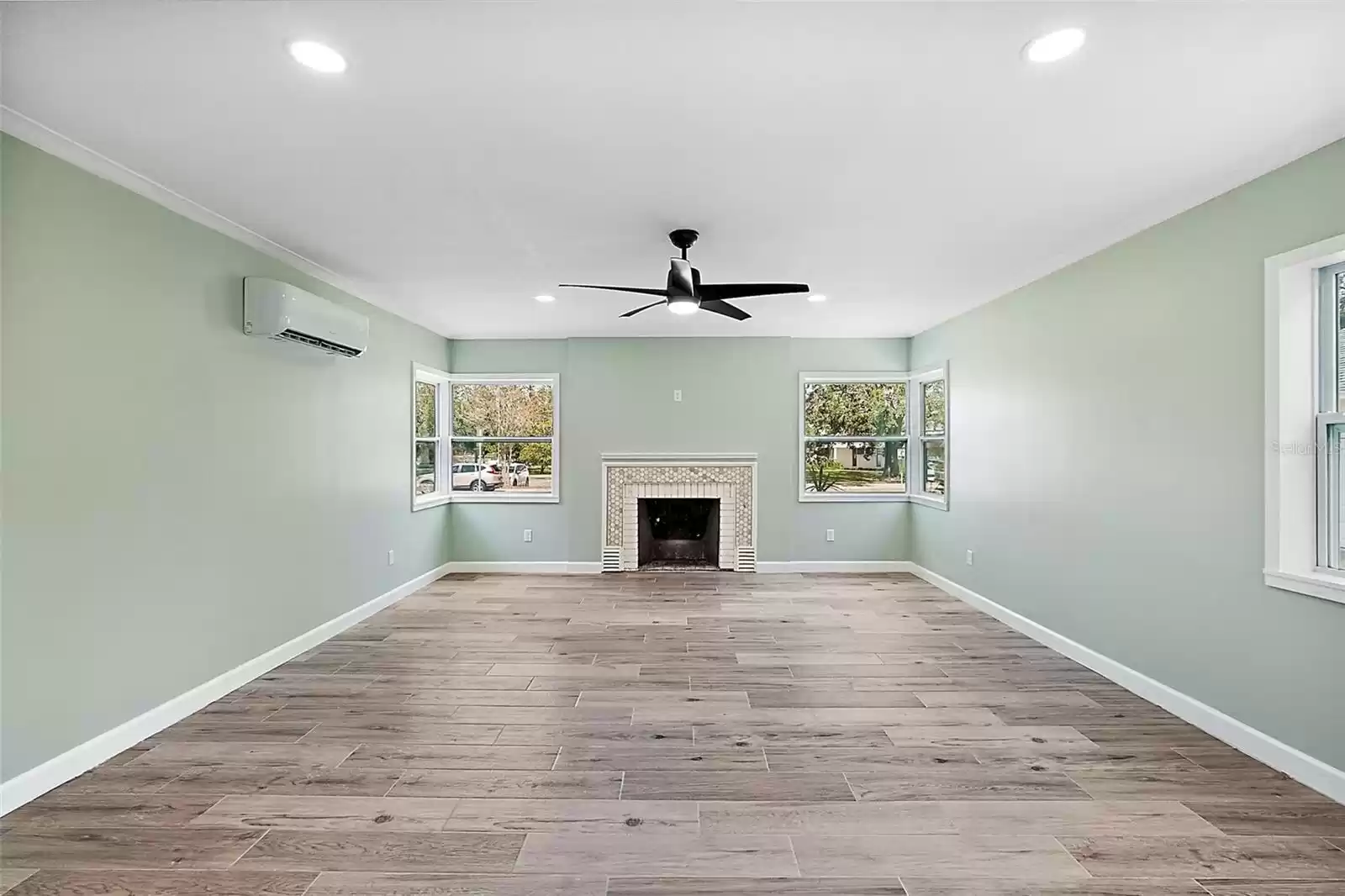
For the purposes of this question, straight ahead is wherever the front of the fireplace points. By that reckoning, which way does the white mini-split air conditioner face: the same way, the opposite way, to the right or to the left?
to the left

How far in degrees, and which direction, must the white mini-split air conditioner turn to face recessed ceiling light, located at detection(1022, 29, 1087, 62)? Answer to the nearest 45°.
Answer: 0° — it already faces it

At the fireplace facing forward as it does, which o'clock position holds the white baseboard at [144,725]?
The white baseboard is roughly at 1 o'clock from the fireplace.

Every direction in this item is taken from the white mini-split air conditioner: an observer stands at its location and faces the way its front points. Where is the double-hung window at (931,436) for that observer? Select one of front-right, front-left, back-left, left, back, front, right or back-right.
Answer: front-left

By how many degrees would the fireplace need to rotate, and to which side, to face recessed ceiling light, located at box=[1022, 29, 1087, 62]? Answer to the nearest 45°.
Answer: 0° — it already faces it

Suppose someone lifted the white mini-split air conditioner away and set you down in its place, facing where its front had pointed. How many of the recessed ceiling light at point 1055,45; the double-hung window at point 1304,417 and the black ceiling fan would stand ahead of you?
3

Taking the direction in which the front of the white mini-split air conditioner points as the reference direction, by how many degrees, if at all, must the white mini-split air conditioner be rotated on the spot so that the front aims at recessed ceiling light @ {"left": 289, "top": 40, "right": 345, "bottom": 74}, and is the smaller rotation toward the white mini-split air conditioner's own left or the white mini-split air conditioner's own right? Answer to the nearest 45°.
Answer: approximately 45° to the white mini-split air conditioner's own right

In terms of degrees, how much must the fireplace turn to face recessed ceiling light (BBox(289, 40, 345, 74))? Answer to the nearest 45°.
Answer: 0° — it already faces it

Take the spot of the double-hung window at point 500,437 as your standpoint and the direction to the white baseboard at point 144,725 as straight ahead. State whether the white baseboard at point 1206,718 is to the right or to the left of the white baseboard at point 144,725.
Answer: left

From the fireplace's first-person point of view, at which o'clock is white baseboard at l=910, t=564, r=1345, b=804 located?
The white baseboard is roughly at 11 o'clock from the fireplace.

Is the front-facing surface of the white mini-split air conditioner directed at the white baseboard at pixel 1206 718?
yes

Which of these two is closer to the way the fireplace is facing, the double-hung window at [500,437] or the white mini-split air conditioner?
the white mini-split air conditioner

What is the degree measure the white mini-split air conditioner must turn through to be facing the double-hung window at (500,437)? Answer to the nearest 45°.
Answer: approximately 90° to its left

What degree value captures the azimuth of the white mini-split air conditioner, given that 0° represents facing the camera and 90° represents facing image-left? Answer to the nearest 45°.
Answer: approximately 315°

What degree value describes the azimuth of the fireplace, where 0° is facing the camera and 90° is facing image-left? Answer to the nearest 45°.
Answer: approximately 0°

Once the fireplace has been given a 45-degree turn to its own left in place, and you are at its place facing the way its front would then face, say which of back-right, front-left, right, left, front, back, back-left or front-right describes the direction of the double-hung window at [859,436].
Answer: front-left
